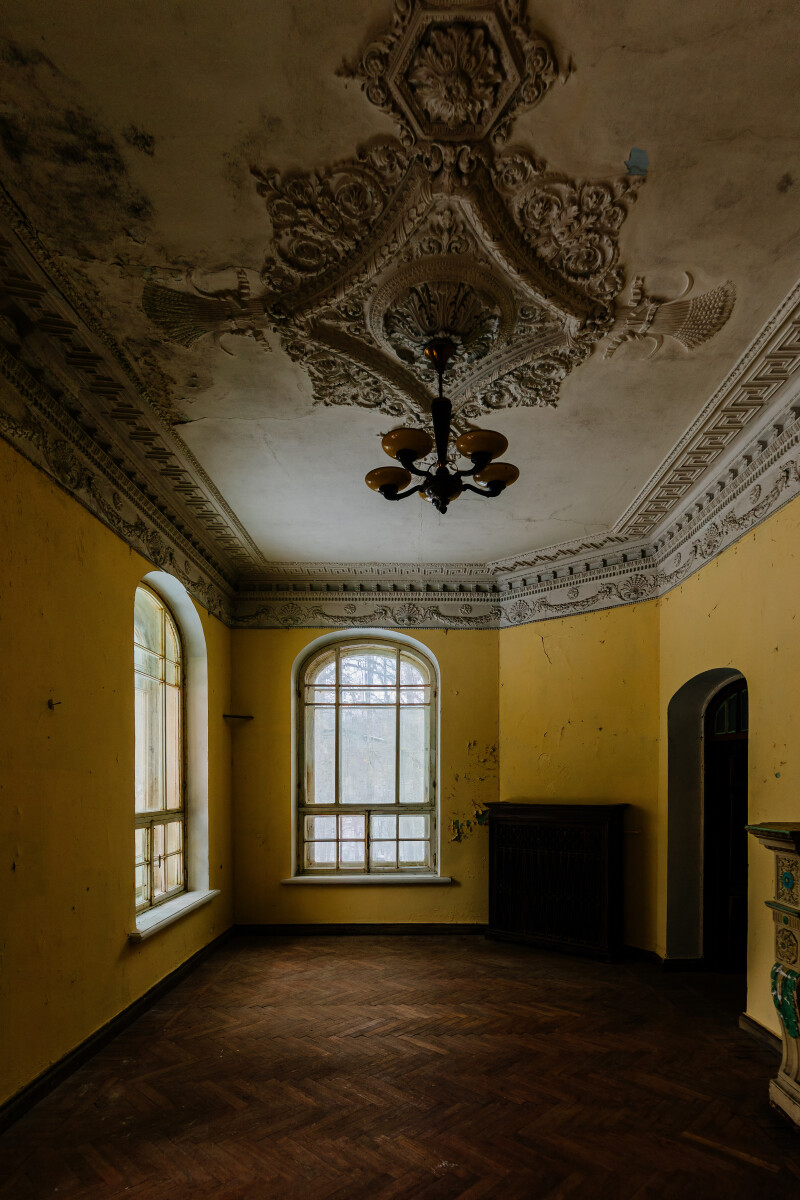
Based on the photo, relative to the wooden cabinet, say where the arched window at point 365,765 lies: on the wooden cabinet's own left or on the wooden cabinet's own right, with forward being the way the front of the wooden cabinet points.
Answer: on the wooden cabinet's own right

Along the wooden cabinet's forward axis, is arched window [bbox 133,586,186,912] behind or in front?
in front

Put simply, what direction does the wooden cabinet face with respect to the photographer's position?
facing the viewer and to the left of the viewer

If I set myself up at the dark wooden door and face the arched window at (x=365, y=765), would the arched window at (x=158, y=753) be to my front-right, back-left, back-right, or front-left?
front-left

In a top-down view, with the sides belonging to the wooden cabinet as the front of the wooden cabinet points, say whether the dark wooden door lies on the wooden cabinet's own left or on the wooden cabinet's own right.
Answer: on the wooden cabinet's own left

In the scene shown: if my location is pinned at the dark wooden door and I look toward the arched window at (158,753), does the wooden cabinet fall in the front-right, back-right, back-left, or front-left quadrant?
front-right
